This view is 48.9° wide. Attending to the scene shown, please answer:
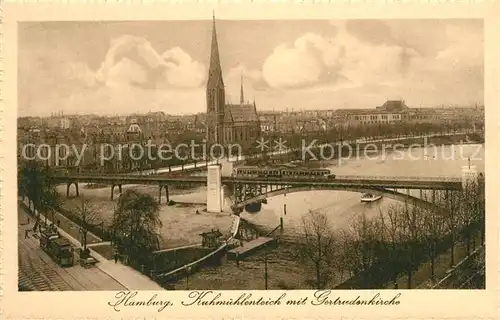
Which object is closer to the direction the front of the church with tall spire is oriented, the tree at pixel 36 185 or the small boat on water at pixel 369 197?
the tree

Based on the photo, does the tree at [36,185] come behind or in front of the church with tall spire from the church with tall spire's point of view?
in front

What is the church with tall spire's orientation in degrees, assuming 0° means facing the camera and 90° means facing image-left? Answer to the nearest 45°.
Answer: approximately 90°
